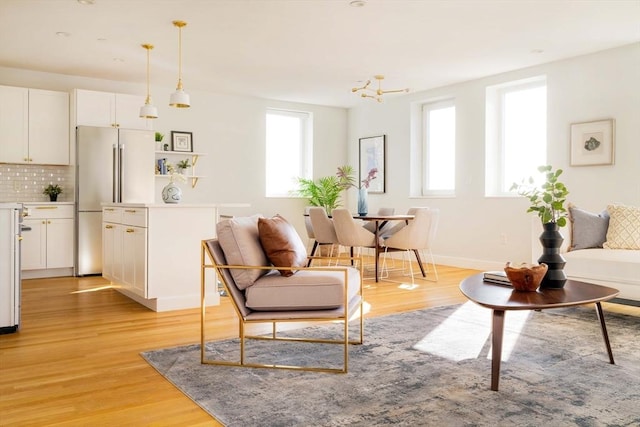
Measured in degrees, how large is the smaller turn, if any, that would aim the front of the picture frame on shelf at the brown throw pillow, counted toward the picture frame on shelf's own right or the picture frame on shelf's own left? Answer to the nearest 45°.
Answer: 0° — it already faces it

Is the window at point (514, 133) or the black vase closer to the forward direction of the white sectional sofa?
the black vase

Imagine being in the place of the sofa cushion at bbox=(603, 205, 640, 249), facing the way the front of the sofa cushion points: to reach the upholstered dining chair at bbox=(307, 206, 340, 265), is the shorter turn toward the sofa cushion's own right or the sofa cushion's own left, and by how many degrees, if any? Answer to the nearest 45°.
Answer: approximately 90° to the sofa cushion's own right

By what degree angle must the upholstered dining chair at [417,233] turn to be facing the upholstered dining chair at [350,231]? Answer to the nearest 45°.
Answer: approximately 45° to its left

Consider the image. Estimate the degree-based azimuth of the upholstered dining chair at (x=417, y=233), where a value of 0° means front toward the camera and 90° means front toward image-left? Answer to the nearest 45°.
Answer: approximately 135°

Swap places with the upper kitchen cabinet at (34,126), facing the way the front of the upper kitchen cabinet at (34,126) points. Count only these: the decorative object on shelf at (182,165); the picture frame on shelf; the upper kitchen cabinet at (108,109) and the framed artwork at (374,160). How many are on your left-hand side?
4

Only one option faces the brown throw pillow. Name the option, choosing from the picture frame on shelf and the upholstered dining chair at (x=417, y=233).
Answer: the picture frame on shelf

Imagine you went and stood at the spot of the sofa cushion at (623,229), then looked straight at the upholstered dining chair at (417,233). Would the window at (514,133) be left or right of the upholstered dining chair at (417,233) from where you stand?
right

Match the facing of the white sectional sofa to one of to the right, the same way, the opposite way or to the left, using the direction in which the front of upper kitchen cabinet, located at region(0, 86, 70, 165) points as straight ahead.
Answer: to the right

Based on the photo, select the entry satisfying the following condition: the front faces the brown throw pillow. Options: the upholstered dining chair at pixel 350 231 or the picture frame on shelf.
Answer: the picture frame on shelf

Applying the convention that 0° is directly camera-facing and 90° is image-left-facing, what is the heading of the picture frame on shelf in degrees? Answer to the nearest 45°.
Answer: approximately 0°

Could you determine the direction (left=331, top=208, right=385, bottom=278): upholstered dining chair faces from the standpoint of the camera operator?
facing away from the viewer and to the right of the viewer
